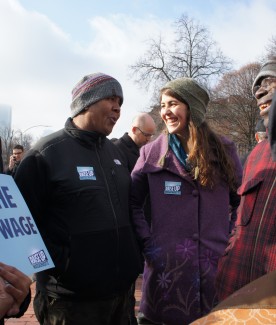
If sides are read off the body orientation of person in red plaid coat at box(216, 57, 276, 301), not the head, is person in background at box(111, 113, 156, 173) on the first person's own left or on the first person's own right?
on the first person's own right

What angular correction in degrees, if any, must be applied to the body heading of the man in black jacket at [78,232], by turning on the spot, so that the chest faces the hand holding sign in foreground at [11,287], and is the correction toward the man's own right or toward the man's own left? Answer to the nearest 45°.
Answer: approximately 45° to the man's own right

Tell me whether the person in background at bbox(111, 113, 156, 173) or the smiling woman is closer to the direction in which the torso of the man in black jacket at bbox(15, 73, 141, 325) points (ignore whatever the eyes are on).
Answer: the smiling woman

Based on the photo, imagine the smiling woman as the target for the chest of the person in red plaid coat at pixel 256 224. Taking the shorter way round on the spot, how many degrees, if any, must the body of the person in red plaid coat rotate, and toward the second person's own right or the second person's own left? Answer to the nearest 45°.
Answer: approximately 90° to the second person's own right

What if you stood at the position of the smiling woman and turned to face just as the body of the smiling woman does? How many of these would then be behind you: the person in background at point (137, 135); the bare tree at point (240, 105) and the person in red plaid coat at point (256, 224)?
2

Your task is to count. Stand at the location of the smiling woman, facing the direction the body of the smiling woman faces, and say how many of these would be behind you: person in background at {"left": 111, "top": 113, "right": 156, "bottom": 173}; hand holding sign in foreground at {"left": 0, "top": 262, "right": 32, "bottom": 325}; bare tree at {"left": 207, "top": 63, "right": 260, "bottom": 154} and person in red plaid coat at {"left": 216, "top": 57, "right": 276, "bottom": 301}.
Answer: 2

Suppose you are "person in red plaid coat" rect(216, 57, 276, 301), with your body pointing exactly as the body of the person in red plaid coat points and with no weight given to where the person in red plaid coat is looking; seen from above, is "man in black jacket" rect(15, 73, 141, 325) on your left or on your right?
on your right

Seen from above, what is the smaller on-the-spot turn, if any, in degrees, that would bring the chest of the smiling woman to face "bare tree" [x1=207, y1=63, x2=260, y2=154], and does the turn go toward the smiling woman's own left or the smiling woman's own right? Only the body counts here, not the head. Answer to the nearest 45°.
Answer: approximately 180°

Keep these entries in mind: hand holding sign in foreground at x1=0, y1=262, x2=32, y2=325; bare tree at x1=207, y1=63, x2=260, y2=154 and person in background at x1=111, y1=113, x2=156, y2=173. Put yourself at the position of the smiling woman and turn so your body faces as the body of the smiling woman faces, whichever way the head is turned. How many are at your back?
2

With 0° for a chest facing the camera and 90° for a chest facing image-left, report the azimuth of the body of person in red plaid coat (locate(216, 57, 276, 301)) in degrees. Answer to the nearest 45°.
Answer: approximately 45°

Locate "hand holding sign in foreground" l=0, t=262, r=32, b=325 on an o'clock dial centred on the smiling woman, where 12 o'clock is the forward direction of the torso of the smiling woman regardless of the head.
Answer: The hand holding sign in foreground is roughly at 1 o'clock from the smiling woman.

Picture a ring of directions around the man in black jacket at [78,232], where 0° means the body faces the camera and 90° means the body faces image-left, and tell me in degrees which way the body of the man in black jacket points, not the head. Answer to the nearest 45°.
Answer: approximately 315°

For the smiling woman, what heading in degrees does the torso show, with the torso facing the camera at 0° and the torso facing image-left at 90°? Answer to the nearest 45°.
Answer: approximately 0°
